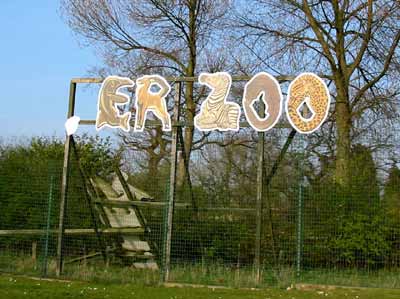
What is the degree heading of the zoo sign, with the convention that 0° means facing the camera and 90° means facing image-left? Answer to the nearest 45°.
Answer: approximately 0°
